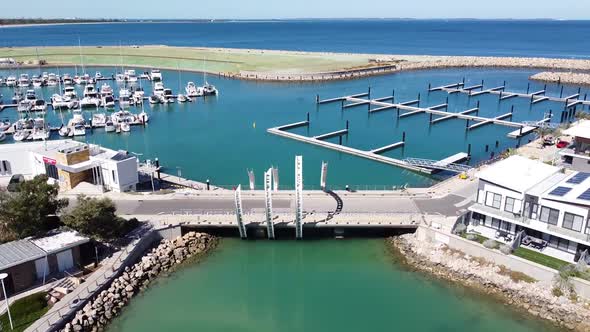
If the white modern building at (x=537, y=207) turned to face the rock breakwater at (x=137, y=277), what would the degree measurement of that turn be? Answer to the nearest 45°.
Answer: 0° — it already faces it

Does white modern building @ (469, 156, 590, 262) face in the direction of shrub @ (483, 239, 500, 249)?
yes

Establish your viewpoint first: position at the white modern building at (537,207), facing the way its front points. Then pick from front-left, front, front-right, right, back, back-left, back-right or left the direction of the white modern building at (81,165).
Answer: front-right

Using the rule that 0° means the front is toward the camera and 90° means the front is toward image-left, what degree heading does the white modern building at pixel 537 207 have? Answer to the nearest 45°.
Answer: approximately 45°

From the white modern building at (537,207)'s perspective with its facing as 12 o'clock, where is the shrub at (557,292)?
The shrub is roughly at 10 o'clock from the white modern building.
